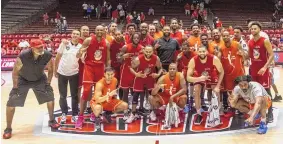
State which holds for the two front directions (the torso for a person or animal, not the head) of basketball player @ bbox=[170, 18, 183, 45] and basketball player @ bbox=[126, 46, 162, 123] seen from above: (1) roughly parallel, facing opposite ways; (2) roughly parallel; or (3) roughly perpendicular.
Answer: roughly parallel

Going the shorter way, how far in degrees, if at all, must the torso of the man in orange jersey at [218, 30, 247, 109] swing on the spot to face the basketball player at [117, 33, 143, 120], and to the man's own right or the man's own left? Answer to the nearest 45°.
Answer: approximately 90° to the man's own right

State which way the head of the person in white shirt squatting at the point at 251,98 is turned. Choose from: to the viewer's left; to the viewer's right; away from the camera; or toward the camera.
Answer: toward the camera

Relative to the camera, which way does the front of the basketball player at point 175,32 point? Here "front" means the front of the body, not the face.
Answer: toward the camera

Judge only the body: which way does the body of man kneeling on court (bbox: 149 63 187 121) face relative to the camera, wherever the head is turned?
toward the camera

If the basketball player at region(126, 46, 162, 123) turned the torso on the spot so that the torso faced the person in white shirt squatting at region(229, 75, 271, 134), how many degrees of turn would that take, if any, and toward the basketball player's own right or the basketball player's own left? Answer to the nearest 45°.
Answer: approximately 90° to the basketball player's own left

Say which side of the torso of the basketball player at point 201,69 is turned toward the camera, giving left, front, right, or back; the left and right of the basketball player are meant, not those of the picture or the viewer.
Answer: front

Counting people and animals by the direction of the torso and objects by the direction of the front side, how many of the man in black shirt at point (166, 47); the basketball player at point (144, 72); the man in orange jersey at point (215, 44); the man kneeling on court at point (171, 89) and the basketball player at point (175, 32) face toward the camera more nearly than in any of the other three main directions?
5

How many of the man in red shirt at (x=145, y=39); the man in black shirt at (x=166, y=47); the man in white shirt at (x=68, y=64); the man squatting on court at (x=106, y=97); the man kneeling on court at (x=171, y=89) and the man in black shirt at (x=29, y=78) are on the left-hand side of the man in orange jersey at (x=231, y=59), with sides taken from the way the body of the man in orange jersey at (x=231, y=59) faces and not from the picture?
0

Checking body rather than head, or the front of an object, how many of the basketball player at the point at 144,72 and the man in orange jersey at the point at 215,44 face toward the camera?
2

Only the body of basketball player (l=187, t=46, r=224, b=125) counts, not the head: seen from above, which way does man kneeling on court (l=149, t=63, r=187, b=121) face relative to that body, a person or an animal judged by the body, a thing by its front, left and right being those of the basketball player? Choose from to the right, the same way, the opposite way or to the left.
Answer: the same way

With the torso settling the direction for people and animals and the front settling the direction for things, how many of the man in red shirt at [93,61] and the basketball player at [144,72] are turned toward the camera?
2

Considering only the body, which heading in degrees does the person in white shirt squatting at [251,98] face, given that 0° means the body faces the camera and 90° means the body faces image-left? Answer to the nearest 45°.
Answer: approximately 45°

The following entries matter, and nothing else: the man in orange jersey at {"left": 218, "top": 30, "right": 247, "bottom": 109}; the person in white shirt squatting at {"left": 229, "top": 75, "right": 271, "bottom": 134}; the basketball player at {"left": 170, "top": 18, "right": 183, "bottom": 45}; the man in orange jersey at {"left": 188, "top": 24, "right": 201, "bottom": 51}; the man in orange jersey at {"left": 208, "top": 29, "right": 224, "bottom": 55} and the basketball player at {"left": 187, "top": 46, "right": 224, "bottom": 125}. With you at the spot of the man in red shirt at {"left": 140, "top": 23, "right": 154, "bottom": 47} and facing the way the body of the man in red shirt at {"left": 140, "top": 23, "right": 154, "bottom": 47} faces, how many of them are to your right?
0
